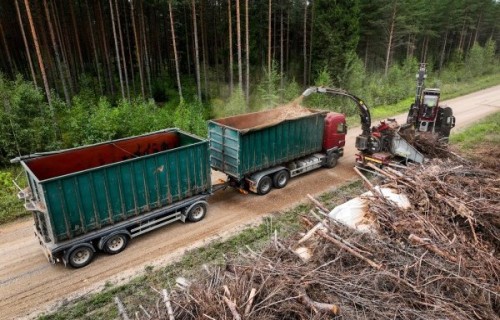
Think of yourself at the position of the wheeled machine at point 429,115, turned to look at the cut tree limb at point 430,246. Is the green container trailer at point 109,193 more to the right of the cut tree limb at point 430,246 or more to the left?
right

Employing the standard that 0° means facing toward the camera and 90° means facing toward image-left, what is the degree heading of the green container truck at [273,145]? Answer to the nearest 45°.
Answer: approximately 225°

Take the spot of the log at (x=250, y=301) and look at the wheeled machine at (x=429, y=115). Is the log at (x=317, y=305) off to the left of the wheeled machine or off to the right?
right

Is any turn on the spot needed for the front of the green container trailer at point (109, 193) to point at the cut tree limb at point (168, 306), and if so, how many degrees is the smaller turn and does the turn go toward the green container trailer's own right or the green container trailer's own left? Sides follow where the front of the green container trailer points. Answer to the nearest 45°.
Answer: approximately 135° to the green container trailer's own right

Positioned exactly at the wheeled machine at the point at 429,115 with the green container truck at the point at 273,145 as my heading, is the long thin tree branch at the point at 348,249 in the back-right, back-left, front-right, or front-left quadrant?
front-left

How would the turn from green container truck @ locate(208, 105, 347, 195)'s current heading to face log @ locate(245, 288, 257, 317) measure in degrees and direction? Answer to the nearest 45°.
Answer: approximately 135° to its right

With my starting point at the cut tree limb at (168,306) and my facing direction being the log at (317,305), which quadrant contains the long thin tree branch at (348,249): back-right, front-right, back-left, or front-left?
front-left

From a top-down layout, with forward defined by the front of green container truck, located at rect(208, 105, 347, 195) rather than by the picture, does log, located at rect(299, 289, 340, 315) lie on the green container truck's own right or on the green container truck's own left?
on the green container truck's own right

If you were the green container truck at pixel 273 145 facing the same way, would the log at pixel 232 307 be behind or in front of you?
behind

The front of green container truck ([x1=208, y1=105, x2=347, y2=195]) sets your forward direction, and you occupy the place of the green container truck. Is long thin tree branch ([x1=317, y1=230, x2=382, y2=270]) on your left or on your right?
on your right

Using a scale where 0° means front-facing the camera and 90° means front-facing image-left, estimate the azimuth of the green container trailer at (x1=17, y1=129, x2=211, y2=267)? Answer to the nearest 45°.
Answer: approximately 225°

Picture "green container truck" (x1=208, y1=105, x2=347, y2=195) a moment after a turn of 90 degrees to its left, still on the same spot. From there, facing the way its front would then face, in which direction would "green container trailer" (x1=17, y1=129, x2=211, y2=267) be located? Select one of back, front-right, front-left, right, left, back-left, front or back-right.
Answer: left

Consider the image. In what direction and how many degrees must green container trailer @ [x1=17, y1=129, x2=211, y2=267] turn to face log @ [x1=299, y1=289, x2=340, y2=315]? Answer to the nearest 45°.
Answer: approximately 90° to its right
